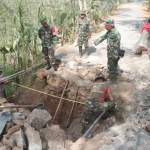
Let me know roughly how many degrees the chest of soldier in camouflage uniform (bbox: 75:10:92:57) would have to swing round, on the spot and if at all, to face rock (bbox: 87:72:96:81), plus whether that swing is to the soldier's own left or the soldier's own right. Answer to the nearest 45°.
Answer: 0° — they already face it

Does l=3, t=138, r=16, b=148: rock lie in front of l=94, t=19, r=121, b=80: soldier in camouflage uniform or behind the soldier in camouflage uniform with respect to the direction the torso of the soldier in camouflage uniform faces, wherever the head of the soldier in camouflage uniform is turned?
in front

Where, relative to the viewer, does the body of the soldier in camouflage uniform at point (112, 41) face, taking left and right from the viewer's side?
facing the viewer and to the left of the viewer

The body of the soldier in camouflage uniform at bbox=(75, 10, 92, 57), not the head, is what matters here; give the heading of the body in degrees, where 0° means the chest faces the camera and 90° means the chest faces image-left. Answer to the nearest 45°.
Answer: approximately 0°

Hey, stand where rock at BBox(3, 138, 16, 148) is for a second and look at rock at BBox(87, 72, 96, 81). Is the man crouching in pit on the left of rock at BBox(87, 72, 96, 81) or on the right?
right

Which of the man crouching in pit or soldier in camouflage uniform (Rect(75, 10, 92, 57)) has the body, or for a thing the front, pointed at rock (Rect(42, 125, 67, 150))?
the soldier in camouflage uniform

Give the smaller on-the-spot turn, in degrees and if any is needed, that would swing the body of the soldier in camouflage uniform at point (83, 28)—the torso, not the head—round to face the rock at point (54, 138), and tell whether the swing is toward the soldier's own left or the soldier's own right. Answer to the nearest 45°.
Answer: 0° — they already face it

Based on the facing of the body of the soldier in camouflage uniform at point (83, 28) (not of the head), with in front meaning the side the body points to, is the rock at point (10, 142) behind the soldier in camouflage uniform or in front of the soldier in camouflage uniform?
in front

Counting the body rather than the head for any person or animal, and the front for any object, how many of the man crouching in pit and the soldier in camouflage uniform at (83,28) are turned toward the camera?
1

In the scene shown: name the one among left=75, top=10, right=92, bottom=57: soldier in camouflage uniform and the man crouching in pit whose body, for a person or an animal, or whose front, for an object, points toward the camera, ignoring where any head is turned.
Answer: the soldier in camouflage uniform
